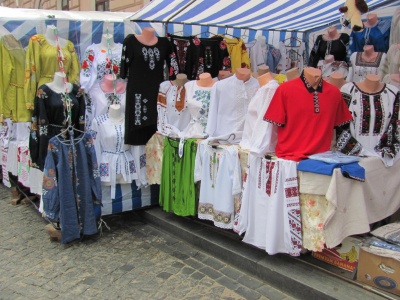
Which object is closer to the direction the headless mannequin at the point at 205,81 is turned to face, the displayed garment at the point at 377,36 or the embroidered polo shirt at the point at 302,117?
the embroidered polo shirt

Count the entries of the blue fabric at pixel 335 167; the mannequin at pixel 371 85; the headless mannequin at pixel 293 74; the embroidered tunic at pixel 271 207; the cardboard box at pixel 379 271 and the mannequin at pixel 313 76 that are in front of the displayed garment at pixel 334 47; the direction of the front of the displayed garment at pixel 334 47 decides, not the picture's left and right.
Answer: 6

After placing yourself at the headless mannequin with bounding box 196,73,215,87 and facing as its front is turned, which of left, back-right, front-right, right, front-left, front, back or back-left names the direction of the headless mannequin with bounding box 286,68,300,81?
front-left

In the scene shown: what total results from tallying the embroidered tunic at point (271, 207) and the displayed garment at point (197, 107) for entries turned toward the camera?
2

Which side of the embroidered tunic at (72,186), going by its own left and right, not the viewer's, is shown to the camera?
front

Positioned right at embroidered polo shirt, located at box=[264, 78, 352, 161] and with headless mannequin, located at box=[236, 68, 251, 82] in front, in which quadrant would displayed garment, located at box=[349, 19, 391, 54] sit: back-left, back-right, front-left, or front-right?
front-right

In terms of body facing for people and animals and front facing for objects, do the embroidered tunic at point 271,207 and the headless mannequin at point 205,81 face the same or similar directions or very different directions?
same or similar directions

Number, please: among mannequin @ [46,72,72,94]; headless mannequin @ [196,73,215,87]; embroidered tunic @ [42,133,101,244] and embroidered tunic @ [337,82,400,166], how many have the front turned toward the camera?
4

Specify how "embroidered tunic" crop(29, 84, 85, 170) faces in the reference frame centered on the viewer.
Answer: facing the viewer and to the right of the viewer

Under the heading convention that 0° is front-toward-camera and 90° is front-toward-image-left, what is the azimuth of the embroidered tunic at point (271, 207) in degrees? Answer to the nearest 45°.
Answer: approximately 0°

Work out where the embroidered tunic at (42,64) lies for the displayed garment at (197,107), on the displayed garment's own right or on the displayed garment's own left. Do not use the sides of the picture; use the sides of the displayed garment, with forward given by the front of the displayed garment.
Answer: on the displayed garment's own right

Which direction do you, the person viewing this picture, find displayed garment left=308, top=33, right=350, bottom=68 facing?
facing the viewer

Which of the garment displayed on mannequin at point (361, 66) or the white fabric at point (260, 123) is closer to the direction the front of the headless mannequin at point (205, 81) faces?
the white fabric

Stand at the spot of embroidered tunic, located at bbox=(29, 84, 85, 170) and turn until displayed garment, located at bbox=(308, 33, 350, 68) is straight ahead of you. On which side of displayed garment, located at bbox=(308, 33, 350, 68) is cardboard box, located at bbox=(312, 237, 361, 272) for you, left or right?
right
